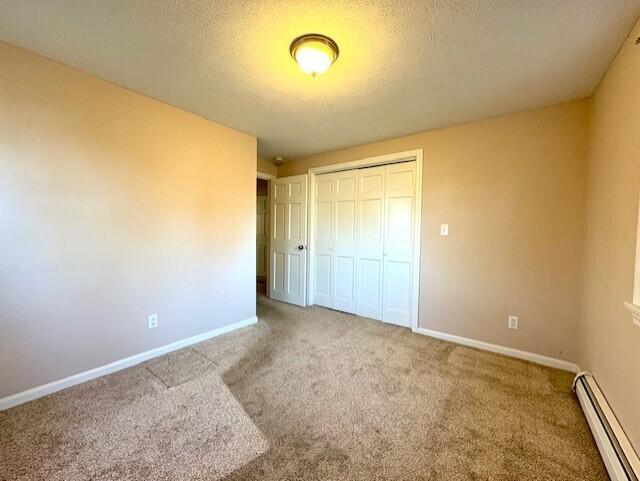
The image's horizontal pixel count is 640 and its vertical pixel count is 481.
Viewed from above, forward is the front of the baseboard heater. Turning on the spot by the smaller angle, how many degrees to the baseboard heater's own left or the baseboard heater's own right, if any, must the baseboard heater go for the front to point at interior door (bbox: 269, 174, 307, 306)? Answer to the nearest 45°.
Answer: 0° — it already faces it

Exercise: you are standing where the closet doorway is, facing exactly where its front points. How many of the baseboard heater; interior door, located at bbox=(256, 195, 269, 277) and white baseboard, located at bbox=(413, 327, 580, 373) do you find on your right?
1

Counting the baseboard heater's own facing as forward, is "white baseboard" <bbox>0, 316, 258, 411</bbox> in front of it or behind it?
in front

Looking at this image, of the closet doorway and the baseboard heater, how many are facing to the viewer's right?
0

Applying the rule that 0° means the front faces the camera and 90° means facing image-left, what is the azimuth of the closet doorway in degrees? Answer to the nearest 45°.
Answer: approximately 45°

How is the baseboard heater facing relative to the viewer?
to the viewer's left

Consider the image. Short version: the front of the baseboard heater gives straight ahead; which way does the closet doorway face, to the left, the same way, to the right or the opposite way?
to the left

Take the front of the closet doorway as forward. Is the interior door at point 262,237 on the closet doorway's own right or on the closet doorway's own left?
on the closet doorway's own right

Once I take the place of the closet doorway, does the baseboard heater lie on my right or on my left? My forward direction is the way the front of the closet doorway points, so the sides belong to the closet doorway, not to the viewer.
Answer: on my left

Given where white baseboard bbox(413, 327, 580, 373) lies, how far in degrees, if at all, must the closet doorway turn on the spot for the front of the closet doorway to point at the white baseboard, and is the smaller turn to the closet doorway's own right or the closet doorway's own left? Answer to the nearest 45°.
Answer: approximately 90° to the closet doorway's own left

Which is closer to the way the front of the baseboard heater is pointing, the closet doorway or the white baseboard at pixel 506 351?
the closet doorway
